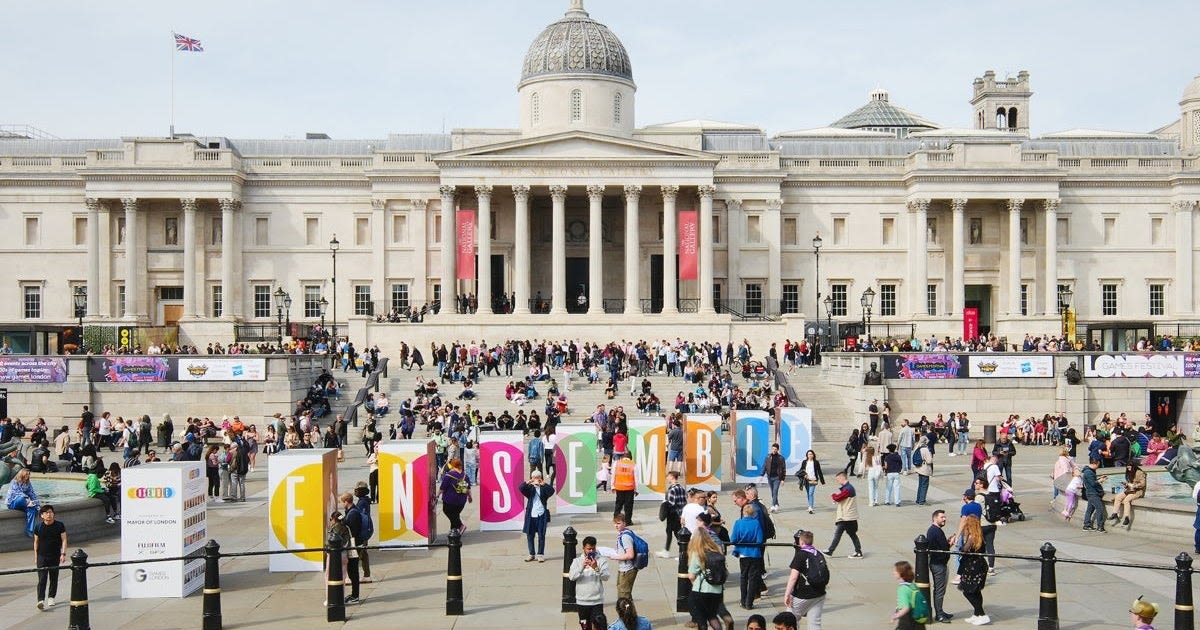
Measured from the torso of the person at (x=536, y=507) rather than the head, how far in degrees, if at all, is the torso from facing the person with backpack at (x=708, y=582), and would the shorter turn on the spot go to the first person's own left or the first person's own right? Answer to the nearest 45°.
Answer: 0° — they already face them

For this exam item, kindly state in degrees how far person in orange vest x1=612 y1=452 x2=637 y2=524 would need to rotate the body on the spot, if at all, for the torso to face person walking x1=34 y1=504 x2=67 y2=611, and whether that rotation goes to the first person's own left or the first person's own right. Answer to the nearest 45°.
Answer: approximately 135° to the first person's own left

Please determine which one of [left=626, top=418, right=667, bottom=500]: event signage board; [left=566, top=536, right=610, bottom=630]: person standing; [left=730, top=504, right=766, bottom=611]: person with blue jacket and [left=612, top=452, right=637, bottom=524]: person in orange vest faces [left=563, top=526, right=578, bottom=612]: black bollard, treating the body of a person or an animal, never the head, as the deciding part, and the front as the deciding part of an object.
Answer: the event signage board

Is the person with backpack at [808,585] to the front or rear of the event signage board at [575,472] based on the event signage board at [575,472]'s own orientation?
to the front

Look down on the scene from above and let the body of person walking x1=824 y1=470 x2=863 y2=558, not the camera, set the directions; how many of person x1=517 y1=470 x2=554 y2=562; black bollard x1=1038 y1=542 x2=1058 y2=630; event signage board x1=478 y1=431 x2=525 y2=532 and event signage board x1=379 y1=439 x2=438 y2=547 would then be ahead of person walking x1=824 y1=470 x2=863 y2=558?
3

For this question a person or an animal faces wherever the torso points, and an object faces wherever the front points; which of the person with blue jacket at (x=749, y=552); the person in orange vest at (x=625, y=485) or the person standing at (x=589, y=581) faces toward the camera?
the person standing

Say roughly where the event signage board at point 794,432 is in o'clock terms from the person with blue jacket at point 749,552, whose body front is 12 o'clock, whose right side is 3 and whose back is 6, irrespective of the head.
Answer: The event signage board is roughly at 12 o'clock from the person with blue jacket.

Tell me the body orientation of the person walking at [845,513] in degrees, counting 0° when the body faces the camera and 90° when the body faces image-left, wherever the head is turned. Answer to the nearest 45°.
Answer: approximately 90°

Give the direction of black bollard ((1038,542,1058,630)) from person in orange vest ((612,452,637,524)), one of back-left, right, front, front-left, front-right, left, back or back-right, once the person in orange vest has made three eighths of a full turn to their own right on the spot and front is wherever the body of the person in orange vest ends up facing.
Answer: front

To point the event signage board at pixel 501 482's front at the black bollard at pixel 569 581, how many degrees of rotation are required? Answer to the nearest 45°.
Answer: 0° — it already faces it

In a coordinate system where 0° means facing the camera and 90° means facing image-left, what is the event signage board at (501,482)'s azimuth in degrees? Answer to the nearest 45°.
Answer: approximately 0°

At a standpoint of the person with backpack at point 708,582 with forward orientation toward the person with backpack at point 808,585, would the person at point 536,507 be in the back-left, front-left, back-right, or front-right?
back-left

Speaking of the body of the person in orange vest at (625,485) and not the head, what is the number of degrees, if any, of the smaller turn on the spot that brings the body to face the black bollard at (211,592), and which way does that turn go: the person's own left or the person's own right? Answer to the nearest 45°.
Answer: approximately 135° to the person's own left

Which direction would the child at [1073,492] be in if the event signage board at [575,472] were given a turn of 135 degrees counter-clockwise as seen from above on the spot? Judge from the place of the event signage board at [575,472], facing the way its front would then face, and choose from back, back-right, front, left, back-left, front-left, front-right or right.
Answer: front-right

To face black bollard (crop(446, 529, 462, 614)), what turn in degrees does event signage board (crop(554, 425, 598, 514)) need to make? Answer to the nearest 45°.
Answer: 0° — it already faces it

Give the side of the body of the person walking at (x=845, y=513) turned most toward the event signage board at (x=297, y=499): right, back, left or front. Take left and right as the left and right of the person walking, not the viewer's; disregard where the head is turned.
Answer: front
